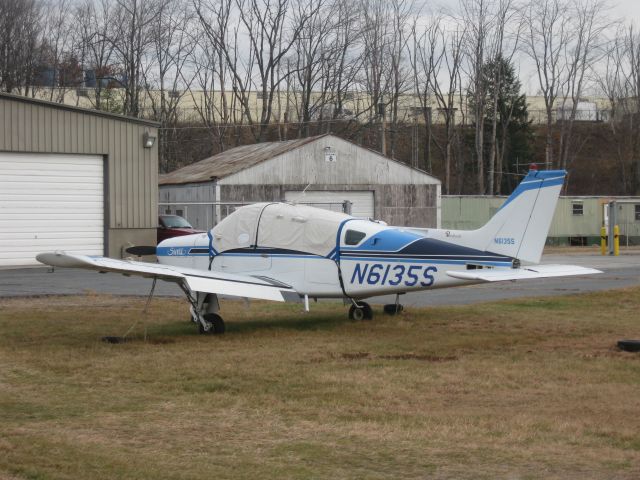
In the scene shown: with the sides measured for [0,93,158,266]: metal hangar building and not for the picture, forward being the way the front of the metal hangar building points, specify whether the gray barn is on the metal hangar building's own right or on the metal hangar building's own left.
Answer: on the metal hangar building's own left

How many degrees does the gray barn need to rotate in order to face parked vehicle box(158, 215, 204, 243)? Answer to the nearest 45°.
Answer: approximately 45° to its right

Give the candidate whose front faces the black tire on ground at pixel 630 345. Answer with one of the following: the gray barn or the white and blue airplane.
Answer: the gray barn

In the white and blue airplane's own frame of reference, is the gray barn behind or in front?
in front

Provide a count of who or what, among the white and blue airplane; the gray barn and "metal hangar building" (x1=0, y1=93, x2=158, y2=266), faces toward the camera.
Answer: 2

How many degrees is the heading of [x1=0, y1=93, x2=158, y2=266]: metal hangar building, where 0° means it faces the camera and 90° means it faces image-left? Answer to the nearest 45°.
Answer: approximately 0°

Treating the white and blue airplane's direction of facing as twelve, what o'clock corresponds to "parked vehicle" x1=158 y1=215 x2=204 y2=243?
The parked vehicle is roughly at 1 o'clock from the white and blue airplane.

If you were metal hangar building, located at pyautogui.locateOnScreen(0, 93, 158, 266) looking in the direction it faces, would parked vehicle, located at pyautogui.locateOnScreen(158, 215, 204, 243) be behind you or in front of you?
behind

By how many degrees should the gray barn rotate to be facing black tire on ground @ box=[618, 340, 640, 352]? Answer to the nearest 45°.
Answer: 0° — it already faces it

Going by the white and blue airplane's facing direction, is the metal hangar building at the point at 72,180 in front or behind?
in front
